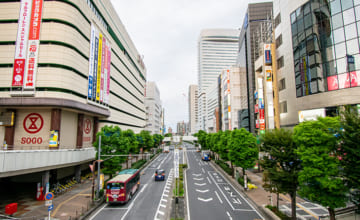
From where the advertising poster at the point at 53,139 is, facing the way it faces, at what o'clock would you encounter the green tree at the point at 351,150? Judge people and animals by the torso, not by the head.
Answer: The green tree is roughly at 11 o'clock from the advertising poster.

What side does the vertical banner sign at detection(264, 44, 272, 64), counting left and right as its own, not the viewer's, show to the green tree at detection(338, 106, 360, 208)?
front

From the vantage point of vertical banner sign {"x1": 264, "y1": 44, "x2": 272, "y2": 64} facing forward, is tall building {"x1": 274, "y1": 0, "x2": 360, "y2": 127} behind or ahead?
ahead

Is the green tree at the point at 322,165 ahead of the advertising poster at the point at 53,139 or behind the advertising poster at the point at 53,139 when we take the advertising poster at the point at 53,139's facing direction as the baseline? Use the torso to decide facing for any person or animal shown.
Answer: ahead

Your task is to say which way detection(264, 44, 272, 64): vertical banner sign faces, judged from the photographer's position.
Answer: facing the viewer

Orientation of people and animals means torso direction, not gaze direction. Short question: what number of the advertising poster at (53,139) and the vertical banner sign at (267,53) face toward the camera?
2

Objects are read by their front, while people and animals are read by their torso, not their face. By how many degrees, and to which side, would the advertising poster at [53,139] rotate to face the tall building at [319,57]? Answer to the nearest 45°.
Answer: approximately 45° to its left

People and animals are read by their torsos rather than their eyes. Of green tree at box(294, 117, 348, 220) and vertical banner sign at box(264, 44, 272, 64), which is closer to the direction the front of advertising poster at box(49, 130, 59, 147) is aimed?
the green tree

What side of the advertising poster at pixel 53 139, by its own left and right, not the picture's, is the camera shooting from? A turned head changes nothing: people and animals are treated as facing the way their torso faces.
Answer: front

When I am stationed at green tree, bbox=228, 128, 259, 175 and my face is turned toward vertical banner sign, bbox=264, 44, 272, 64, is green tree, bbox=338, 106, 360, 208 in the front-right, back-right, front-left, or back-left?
back-right
